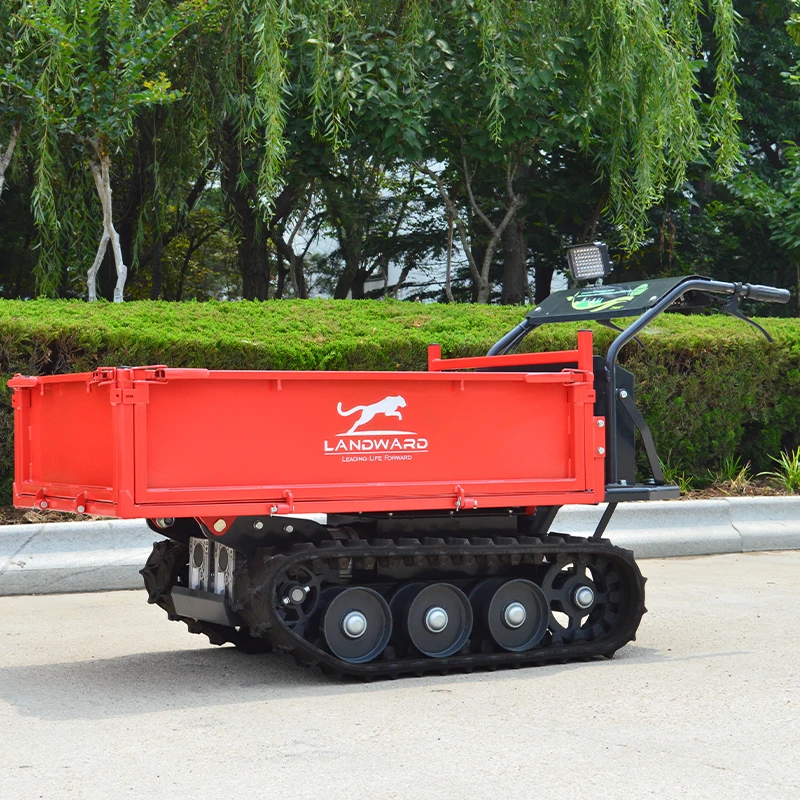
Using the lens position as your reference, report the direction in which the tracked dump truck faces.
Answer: facing the viewer and to the left of the viewer

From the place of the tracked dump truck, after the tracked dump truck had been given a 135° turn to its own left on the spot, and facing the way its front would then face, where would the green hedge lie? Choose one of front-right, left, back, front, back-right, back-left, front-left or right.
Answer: left

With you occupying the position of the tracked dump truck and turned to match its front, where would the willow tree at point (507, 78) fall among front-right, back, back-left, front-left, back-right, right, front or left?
back-right

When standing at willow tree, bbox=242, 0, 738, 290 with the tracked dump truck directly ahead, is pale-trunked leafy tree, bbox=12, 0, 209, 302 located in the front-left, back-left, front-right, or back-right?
front-right

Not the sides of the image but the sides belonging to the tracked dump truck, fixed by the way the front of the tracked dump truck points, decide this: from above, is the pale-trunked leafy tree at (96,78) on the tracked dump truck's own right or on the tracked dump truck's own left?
on the tracked dump truck's own right

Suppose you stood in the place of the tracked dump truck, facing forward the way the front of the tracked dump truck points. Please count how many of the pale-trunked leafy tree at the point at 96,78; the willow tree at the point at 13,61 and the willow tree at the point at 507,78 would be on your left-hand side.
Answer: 0

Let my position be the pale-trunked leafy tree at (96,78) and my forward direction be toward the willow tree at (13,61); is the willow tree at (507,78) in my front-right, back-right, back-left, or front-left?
back-right

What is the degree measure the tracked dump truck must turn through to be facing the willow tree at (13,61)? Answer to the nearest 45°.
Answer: approximately 90° to its right
